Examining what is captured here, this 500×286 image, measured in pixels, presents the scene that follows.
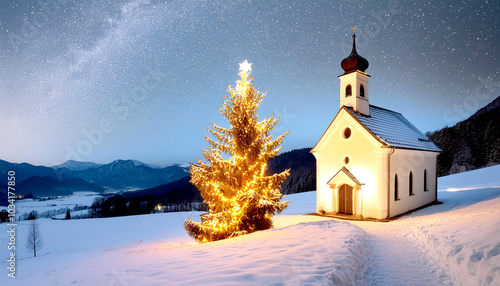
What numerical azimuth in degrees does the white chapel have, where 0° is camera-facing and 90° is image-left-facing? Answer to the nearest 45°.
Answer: approximately 45°
